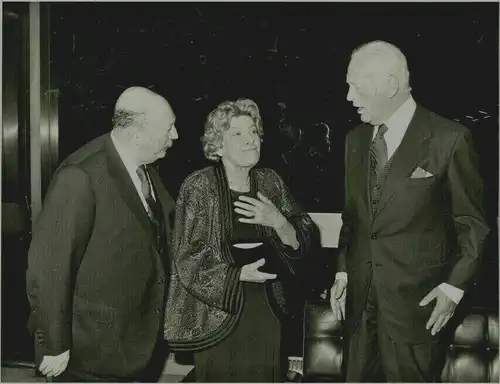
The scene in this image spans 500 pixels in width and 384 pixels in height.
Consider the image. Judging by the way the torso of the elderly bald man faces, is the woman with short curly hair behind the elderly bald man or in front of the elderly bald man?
in front

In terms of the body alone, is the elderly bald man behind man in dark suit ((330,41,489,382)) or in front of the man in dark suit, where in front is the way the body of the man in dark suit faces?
in front

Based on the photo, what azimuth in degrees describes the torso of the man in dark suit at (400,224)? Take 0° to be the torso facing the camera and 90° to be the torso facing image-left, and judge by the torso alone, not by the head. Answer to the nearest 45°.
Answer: approximately 45°

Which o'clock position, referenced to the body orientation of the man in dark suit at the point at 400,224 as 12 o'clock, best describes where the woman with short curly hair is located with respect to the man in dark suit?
The woman with short curly hair is roughly at 1 o'clock from the man in dark suit.

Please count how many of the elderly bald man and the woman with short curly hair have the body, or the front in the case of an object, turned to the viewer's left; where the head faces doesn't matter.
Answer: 0

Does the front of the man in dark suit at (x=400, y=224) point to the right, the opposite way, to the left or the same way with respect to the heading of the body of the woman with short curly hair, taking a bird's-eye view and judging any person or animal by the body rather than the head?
to the right

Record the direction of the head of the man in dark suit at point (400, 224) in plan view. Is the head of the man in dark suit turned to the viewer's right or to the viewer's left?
to the viewer's left

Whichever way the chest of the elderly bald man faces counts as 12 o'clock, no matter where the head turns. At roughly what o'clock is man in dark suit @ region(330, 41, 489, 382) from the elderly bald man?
The man in dark suit is roughly at 11 o'clock from the elderly bald man.

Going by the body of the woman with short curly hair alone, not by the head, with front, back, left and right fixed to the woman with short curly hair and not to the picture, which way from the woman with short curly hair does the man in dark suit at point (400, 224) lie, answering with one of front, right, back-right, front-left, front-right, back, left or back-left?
front-left

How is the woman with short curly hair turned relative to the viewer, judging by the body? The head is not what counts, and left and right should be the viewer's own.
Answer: facing the viewer and to the right of the viewer

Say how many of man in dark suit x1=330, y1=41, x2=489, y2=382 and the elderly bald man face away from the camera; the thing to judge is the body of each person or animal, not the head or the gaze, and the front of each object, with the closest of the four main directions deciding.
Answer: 0

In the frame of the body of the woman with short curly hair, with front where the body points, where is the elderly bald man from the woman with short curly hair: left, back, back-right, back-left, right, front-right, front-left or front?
back-right
